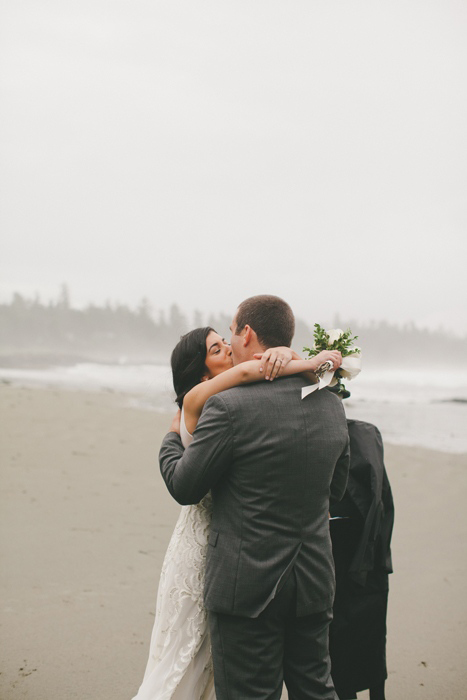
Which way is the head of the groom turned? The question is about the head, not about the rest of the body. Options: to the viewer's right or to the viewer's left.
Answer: to the viewer's left

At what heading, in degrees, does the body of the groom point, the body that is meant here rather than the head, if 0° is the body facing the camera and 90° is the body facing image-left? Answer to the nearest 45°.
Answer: approximately 135°
